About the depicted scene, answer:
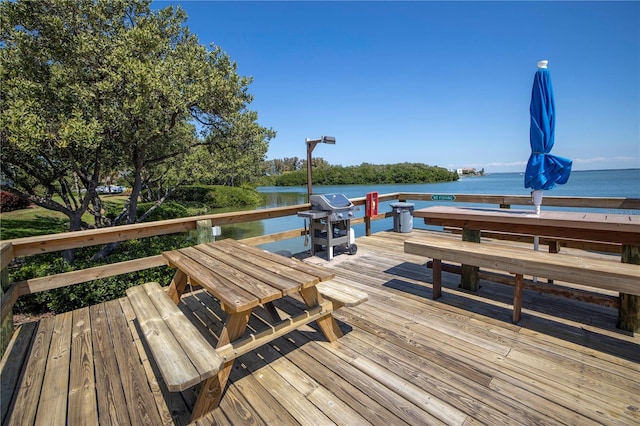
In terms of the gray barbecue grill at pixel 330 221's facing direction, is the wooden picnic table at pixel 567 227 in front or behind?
in front

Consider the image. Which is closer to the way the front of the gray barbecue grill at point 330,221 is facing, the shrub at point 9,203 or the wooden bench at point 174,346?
the wooden bench

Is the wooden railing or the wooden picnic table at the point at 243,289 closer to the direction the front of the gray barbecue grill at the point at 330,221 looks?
the wooden picnic table

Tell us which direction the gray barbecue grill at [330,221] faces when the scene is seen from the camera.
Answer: facing the viewer and to the right of the viewer

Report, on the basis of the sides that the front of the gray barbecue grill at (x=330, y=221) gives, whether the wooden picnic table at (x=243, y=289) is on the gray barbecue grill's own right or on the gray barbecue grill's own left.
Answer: on the gray barbecue grill's own right

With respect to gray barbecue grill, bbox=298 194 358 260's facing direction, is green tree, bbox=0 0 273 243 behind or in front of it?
behind
